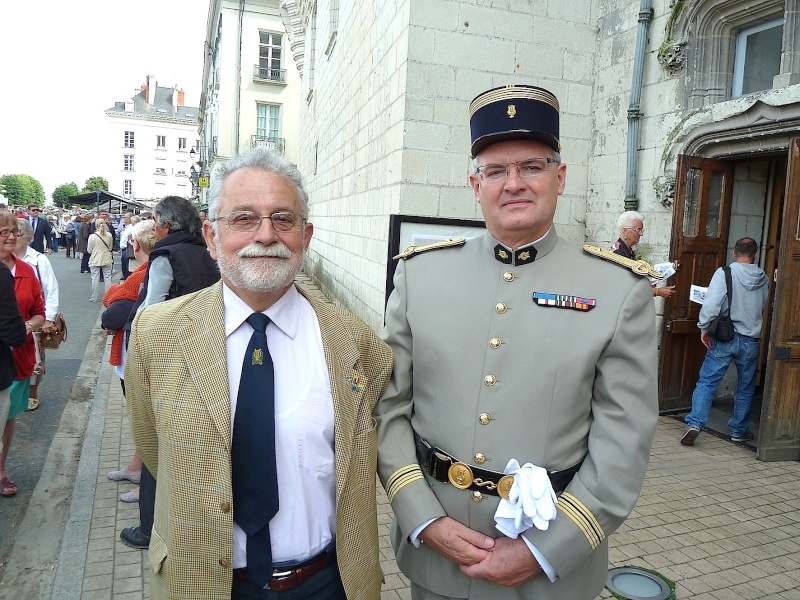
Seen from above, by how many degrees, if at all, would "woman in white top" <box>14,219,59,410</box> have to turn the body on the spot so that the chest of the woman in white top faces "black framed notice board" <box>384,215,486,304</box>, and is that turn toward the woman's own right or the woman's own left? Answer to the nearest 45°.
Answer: approximately 90° to the woman's own left

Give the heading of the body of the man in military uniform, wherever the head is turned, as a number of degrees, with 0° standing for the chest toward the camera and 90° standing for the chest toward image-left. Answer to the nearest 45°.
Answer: approximately 0°

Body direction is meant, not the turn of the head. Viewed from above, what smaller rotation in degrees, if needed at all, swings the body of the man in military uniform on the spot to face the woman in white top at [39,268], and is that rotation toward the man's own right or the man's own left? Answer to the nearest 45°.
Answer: approximately 135° to the man's own right

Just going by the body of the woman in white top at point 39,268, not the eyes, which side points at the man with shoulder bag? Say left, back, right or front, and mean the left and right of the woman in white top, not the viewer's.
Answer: left

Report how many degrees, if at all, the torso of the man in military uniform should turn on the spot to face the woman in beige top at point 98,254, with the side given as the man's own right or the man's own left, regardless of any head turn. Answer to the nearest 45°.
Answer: approximately 135° to the man's own right

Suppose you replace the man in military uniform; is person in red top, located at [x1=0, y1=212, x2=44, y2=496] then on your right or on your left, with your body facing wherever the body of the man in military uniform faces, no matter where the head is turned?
on your right

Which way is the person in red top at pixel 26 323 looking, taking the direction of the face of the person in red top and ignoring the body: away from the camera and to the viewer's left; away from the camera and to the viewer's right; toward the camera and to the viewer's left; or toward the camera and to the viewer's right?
toward the camera and to the viewer's right

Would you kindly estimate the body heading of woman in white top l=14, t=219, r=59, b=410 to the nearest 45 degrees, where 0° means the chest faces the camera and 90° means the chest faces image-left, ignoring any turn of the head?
approximately 45°
